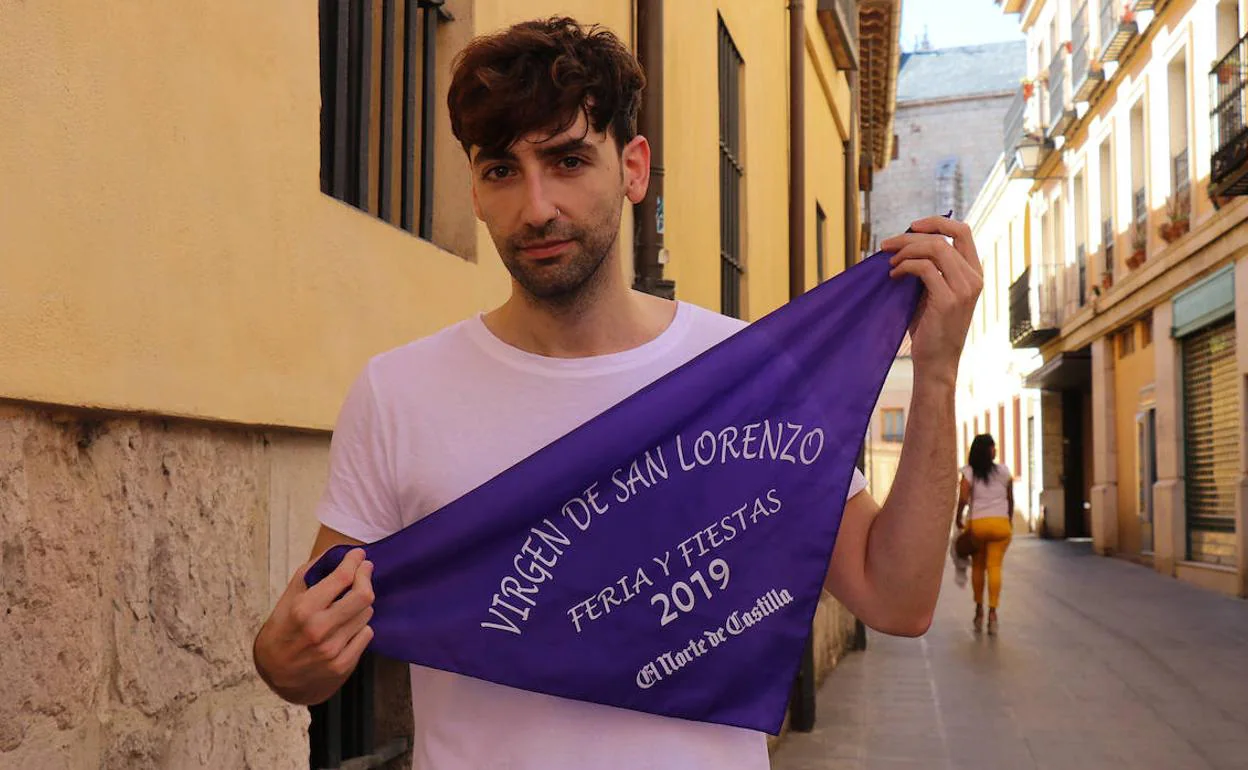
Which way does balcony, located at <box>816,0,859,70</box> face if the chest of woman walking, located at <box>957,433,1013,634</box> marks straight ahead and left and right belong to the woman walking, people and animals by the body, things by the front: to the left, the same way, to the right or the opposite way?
to the right

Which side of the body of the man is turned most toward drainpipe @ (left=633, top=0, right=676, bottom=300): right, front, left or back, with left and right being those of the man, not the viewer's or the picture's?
back

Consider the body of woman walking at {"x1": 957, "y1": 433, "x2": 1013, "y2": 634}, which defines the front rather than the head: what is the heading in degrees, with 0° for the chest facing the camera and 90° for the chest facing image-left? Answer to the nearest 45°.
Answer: approximately 180°

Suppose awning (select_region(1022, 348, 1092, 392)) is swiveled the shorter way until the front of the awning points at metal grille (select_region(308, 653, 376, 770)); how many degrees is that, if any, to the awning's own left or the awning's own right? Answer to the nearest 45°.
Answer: approximately 90° to the awning's own left

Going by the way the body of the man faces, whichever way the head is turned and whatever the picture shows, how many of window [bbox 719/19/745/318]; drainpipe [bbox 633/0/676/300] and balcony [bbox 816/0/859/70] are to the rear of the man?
3

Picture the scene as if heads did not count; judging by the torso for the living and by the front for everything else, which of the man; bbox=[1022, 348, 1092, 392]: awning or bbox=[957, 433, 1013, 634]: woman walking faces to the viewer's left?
the awning

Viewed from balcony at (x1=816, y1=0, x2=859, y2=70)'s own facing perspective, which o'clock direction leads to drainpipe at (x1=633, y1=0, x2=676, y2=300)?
The drainpipe is roughly at 3 o'clock from the balcony.

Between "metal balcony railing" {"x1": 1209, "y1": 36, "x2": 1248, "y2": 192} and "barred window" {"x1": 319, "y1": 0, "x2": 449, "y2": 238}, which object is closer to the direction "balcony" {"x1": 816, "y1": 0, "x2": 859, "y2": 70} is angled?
the metal balcony railing

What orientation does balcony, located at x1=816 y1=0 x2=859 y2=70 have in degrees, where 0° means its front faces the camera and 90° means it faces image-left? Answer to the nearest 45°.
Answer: approximately 270°

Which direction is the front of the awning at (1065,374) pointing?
to the viewer's left

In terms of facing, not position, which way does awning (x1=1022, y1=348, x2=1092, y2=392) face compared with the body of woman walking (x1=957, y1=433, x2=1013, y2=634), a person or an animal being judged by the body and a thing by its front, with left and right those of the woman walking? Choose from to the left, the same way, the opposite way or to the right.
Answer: to the left

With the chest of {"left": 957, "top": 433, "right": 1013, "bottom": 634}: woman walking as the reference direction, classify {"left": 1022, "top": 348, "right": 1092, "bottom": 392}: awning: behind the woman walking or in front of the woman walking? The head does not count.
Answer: in front
